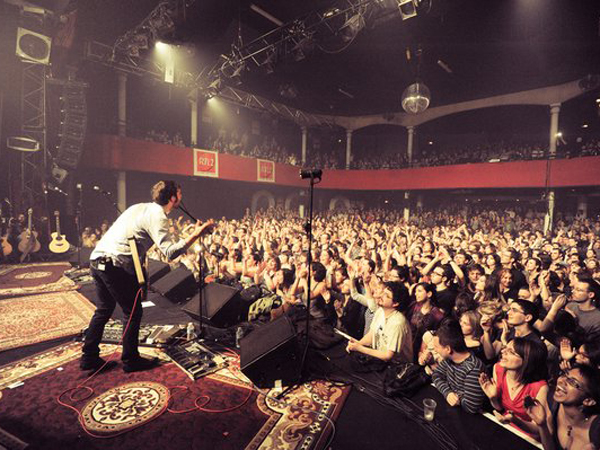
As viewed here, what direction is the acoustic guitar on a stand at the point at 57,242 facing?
toward the camera

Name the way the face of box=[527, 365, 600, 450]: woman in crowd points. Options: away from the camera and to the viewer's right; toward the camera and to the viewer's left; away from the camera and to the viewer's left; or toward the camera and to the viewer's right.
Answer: toward the camera and to the viewer's left

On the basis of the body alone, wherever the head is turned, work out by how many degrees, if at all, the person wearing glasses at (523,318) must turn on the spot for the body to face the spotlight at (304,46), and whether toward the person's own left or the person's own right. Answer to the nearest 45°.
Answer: approximately 90° to the person's own right

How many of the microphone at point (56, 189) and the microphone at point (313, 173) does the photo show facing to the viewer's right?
1

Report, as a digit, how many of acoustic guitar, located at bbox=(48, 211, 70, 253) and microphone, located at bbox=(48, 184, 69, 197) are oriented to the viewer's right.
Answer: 0

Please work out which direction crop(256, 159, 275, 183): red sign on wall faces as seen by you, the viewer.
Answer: facing the viewer and to the right of the viewer

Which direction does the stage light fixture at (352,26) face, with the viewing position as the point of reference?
facing the viewer and to the left of the viewer

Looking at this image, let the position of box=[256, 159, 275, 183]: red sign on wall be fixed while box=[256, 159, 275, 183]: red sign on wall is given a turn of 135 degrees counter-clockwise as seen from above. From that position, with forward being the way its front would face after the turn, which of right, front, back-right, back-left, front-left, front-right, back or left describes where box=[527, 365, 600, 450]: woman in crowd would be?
back

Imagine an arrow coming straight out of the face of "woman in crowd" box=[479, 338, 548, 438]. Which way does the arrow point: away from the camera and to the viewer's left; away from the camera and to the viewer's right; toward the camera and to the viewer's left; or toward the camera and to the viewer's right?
toward the camera and to the viewer's left

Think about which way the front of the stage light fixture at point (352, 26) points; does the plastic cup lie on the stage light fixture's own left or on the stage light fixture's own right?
on the stage light fixture's own left
